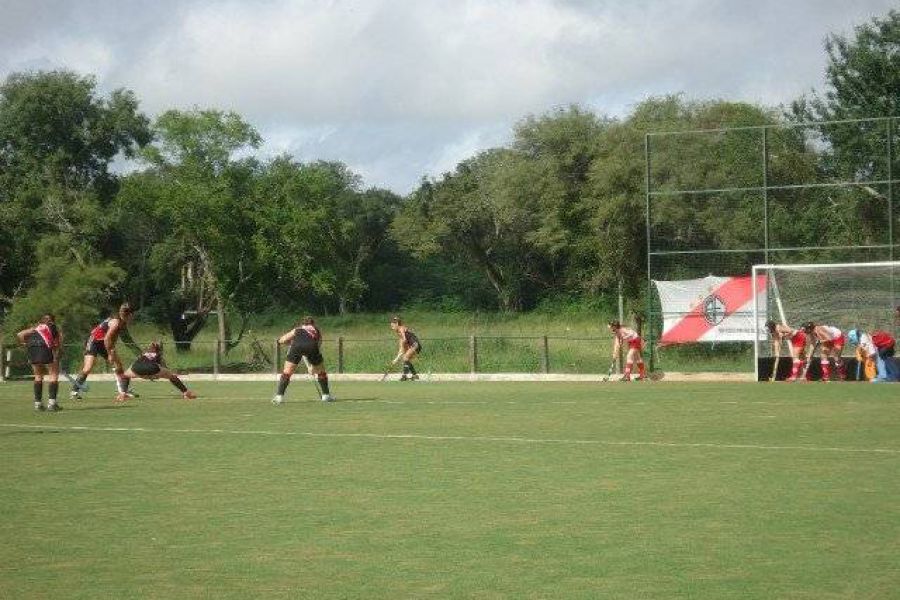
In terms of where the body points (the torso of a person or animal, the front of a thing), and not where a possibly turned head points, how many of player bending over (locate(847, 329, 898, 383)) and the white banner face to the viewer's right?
0

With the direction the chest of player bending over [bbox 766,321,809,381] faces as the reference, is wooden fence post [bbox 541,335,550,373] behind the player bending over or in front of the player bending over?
in front

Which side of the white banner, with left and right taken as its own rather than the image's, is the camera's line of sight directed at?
front

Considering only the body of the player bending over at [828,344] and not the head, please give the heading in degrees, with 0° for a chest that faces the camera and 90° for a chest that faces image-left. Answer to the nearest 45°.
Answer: approximately 90°

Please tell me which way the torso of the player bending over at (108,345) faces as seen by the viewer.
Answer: to the viewer's right

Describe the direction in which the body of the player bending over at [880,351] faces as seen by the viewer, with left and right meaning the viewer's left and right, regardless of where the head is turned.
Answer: facing to the left of the viewer

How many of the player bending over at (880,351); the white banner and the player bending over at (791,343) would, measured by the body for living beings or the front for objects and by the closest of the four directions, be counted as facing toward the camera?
1

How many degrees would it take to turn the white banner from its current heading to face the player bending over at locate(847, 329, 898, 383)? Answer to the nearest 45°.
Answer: approximately 45° to its left

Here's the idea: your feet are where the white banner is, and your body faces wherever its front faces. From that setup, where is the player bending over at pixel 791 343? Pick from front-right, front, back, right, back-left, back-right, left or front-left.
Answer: front-left

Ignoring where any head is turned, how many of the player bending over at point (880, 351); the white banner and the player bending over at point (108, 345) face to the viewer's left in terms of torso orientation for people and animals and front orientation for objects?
1

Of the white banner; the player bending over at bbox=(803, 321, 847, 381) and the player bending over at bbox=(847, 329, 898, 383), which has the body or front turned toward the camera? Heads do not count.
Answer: the white banner

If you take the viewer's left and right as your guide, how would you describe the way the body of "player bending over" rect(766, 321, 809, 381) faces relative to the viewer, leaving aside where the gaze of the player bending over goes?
facing to the left of the viewer

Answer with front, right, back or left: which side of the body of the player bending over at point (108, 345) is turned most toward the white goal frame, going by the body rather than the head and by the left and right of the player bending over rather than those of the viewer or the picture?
front

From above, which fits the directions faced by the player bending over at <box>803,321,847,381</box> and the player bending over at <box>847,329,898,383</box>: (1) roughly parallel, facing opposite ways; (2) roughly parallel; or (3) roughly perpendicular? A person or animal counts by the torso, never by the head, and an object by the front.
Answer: roughly parallel
